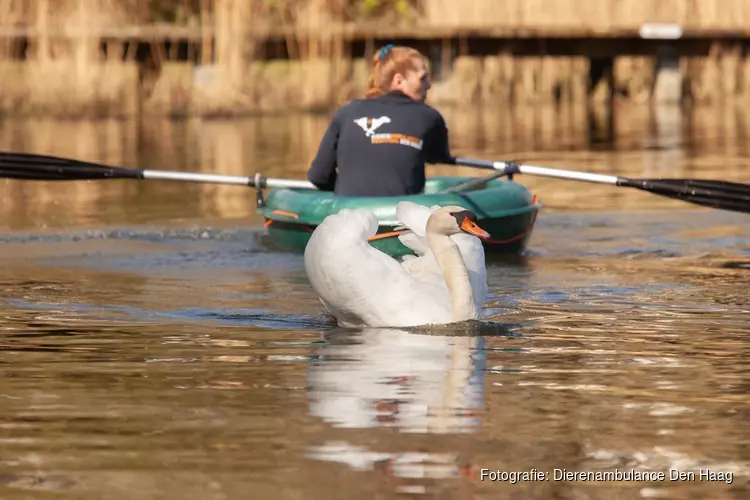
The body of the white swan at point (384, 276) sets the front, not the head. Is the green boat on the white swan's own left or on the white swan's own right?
on the white swan's own left

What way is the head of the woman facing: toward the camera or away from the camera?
away from the camera
